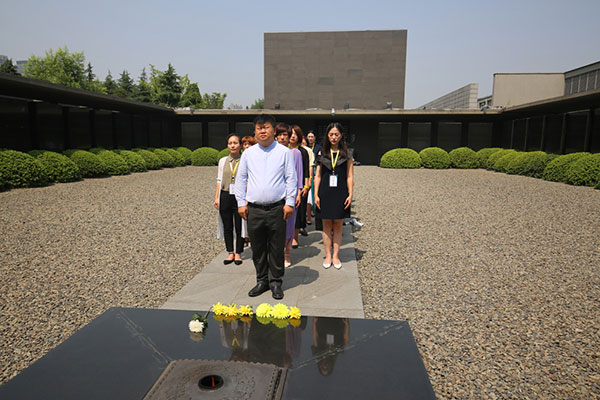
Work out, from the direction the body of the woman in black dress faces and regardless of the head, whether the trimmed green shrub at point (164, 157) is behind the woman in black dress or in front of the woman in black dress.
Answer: behind

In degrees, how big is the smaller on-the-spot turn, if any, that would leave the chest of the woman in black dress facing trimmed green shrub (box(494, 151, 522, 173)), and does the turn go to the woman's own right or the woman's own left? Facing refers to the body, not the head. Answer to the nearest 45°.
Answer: approximately 135° to the woman's own left

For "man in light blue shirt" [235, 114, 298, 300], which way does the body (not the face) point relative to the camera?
toward the camera

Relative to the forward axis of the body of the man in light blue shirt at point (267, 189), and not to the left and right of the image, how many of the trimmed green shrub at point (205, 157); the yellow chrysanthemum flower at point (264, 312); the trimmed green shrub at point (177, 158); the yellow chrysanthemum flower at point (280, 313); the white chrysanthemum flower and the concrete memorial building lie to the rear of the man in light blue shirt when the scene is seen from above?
3

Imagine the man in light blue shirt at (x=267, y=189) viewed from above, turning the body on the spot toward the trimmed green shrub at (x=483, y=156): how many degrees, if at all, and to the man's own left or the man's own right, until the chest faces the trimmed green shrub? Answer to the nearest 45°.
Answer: approximately 135° to the man's own left

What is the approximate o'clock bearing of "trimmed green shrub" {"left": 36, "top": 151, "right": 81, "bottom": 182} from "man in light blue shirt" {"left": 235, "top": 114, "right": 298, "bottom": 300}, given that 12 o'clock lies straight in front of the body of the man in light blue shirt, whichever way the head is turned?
The trimmed green shrub is roughly at 5 o'clock from the man in light blue shirt.

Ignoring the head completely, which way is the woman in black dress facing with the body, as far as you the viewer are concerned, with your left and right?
facing the viewer

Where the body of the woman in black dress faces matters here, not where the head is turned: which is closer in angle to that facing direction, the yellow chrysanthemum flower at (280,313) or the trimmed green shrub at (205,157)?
the yellow chrysanthemum flower

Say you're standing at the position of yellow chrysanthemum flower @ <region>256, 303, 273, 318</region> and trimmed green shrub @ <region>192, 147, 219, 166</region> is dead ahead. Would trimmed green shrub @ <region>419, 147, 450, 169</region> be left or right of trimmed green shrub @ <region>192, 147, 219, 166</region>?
right

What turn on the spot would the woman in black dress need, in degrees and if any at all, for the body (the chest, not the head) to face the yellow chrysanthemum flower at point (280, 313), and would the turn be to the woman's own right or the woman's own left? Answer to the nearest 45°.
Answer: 0° — they already face it

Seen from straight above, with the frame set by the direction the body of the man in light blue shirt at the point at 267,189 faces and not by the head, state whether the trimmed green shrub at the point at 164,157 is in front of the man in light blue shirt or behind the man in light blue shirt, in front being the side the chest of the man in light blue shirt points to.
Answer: behind

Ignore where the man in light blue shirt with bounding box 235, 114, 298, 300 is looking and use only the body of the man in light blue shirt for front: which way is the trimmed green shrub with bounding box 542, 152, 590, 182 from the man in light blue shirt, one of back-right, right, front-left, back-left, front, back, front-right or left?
back-left

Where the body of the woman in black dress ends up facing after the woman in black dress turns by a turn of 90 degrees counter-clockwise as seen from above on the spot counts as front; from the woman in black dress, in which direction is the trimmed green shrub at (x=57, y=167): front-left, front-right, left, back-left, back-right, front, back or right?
back-left
